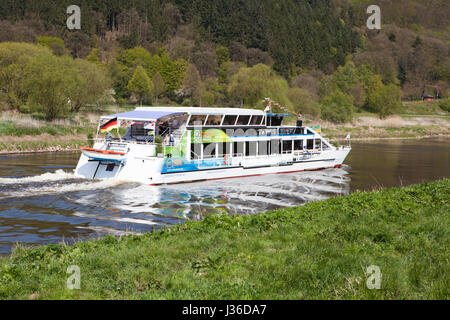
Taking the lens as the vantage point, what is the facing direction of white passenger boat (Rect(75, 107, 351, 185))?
facing away from the viewer and to the right of the viewer
